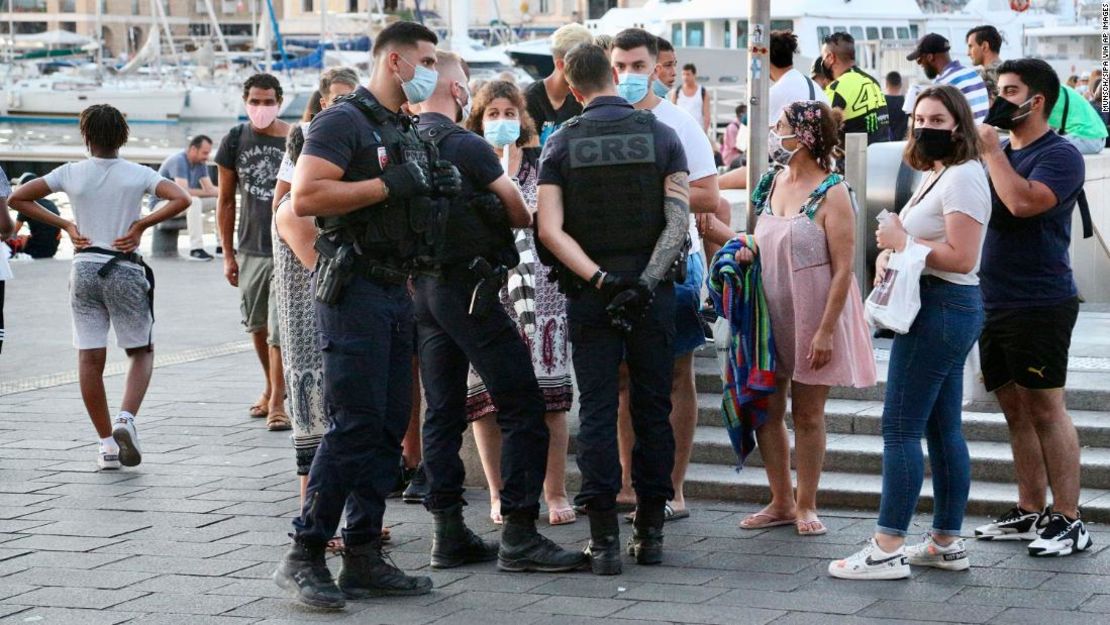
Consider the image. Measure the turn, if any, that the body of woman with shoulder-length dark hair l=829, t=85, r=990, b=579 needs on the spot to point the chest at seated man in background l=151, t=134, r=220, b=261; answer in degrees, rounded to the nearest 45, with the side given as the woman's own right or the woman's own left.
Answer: approximately 45° to the woman's own right

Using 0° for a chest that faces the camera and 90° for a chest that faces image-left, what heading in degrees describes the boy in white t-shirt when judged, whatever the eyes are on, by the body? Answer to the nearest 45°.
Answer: approximately 180°

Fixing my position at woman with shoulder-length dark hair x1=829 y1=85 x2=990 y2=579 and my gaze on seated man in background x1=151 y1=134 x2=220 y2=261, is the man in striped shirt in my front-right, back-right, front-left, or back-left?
front-right

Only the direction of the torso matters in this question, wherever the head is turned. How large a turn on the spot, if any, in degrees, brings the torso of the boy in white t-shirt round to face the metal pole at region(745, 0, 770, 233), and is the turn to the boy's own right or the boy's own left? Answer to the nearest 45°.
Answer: approximately 90° to the boy's own right

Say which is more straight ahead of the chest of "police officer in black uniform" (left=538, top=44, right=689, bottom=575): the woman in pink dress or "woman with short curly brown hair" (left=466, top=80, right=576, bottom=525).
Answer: the woman with short curly brown hair

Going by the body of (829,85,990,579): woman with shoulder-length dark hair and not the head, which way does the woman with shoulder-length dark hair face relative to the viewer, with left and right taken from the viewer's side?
facing to the left of the viewer

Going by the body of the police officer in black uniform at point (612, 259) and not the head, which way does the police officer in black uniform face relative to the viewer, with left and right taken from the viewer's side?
facing away from the viewer

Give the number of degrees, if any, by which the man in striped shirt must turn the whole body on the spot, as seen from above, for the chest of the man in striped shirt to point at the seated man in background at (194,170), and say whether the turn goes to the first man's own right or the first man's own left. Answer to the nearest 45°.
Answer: approximately 45° to the first man's own right

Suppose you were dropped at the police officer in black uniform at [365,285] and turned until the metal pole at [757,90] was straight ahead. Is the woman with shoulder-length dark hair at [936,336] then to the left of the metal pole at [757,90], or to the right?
right

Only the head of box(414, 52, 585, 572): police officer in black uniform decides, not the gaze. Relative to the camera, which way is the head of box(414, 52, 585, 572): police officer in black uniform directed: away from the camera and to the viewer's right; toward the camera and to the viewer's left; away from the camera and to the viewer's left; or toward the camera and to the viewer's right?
away from the camera and to the viewer's right

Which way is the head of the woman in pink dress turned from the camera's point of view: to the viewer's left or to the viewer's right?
to the viewer's left

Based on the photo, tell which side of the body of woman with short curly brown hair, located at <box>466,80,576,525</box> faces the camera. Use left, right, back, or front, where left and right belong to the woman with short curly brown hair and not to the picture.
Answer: front
